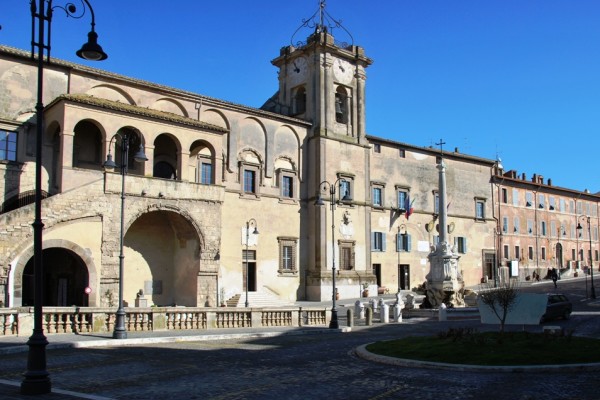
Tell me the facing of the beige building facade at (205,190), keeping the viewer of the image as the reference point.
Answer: facing the viewer and to the right of the viewer

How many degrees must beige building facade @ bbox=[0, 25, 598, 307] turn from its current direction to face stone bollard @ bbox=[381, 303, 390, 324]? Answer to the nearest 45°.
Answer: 0° — it already faces it

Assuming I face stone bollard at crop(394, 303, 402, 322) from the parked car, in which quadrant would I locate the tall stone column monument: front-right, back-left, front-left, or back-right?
front-right

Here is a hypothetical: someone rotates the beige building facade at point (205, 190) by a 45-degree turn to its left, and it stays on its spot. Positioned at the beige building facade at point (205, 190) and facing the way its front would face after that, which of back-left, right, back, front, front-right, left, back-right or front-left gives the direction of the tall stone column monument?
front

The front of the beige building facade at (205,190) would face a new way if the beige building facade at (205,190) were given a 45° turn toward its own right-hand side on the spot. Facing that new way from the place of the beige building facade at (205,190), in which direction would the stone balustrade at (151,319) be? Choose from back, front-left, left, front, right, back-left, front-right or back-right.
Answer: front

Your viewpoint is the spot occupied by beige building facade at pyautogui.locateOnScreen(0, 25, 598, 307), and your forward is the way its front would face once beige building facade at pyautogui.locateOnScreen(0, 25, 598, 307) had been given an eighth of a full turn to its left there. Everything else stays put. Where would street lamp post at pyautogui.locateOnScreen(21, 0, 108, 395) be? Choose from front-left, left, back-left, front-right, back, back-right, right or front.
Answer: right
